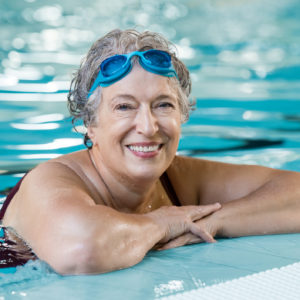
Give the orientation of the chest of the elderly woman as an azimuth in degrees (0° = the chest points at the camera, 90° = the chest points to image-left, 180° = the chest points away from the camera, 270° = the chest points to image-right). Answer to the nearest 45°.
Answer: approximately 315°
